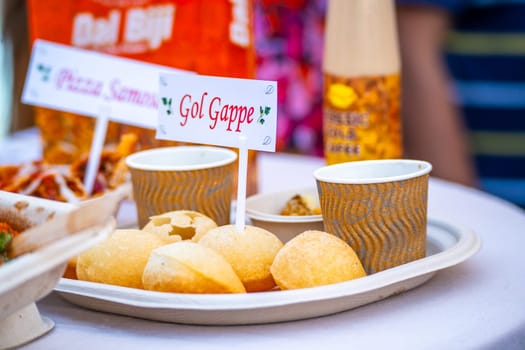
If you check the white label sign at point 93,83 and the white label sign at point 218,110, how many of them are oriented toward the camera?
2

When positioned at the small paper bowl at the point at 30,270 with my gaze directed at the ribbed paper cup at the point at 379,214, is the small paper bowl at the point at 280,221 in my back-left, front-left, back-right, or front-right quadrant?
front-left

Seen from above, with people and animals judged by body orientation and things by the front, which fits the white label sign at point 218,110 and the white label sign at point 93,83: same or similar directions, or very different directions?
same or similar directions

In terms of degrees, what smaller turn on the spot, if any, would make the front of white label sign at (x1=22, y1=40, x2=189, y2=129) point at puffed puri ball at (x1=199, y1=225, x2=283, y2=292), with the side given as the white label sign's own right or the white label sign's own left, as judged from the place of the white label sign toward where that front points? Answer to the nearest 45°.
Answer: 0° — it already faces it

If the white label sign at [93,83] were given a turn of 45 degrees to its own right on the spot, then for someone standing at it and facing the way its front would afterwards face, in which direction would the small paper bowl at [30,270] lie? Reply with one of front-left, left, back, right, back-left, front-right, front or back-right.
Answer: front-left

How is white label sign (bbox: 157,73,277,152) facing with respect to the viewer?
toward the camera

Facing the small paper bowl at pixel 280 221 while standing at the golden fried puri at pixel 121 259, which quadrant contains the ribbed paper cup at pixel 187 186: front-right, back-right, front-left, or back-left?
front-left

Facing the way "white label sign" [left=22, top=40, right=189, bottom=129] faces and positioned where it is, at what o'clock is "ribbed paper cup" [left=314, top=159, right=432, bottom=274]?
The ribbed paper cup is roughly at 11 o'clock from the white label sign.

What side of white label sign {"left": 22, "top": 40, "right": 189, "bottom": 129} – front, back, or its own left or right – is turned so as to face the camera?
front
